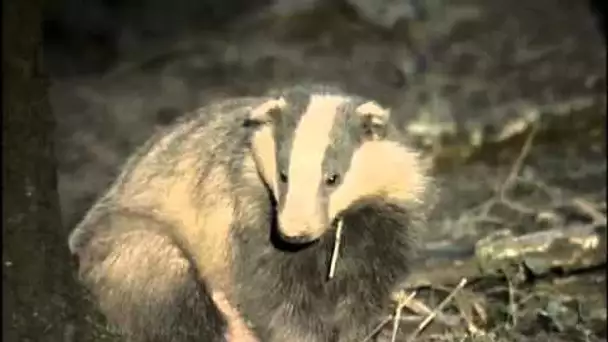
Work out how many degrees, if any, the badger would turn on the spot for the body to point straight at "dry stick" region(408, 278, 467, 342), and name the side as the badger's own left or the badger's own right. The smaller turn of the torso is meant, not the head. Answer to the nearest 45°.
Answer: approximately 90° to the badger's own left

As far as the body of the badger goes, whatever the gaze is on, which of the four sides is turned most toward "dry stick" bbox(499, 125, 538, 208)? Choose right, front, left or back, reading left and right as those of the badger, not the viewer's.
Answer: left

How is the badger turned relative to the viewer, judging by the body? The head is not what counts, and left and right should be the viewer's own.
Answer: facing the viewer and to the right of the viewer
